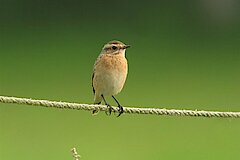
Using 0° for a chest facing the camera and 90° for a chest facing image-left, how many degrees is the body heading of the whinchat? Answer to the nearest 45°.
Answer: approximately 315°
